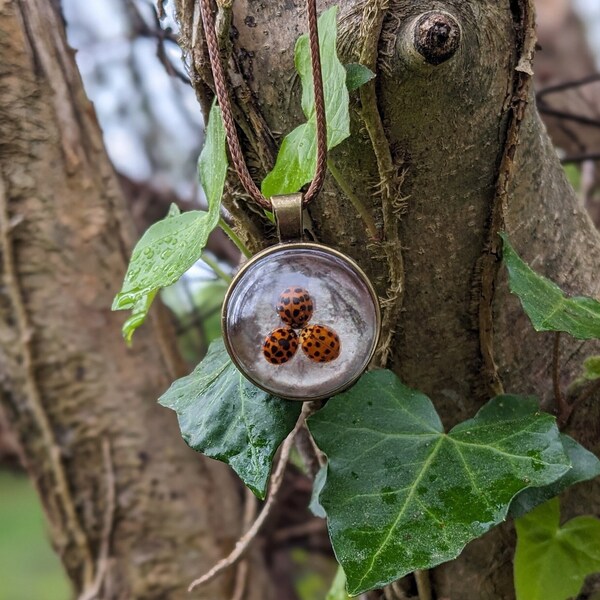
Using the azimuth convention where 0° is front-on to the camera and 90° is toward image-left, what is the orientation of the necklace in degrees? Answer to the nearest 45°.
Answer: approximately 0°

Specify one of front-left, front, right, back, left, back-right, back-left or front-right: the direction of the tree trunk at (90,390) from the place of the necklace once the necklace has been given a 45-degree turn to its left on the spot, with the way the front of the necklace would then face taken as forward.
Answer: back
